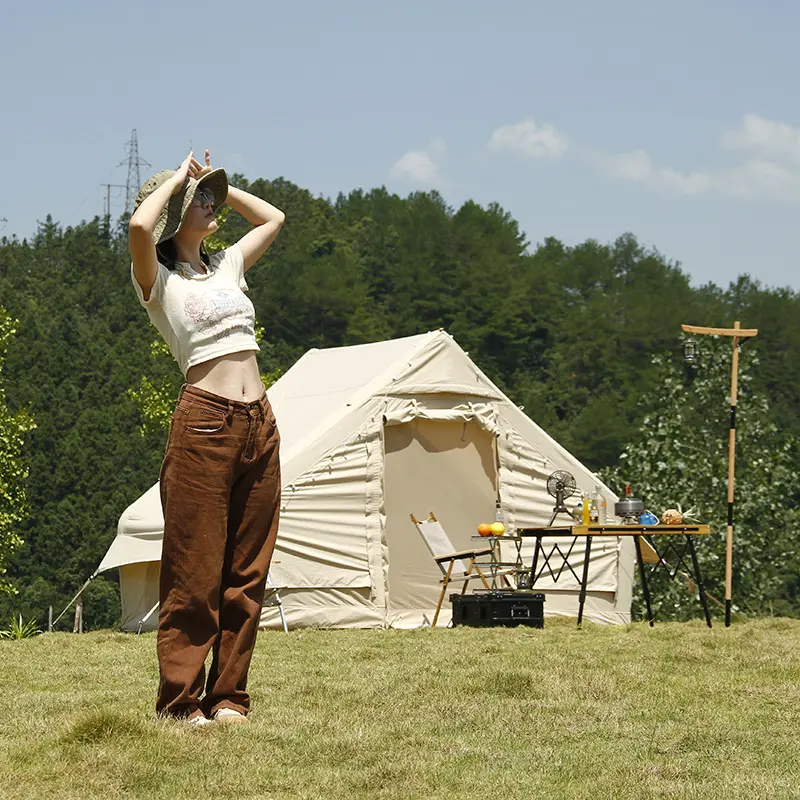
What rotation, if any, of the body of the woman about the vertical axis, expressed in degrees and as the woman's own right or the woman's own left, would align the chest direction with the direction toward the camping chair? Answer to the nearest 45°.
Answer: approximately 135° to the woman's own left

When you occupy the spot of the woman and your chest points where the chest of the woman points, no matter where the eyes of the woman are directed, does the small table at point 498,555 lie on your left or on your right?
on your left

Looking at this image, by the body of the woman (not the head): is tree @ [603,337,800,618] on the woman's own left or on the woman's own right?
on the woman's own left

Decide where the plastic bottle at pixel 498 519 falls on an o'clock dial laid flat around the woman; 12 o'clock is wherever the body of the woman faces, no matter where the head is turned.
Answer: The plastic bottle is roughly at 8 o'clock from the woman.

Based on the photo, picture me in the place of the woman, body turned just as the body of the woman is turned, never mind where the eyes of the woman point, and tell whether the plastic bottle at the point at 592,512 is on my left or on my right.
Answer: on my left

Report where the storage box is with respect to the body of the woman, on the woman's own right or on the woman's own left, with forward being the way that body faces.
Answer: on the woman's own left
